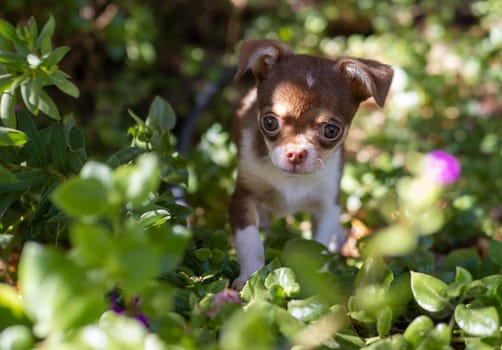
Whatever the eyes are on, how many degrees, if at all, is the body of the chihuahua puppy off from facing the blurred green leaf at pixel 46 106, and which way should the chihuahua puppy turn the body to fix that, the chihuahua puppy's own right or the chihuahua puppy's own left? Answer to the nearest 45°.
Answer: approximately 45° to the chihuahua puppy's own right

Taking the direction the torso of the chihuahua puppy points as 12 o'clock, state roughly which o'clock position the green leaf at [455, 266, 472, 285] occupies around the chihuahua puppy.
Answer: The green leaf is roughly at 11 o'clock from the chihuahua puppy.

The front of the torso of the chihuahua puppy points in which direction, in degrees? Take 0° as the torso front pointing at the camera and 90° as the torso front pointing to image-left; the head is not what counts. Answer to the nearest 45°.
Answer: approximately 0°

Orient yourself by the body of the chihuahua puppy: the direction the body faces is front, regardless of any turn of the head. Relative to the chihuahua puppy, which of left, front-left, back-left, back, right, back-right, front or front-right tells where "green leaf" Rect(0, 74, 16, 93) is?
front-right

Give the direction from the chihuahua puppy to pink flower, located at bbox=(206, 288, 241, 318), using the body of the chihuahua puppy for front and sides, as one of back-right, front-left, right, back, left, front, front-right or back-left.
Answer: front

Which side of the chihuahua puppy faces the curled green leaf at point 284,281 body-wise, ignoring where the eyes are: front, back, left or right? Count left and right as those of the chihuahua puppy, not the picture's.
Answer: front

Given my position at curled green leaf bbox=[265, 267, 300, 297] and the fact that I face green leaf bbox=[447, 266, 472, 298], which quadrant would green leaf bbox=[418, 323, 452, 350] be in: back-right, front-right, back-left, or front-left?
front-right

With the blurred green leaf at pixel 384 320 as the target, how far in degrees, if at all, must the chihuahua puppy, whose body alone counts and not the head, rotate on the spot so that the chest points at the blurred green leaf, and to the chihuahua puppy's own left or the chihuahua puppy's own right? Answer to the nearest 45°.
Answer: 0° — it already faces it

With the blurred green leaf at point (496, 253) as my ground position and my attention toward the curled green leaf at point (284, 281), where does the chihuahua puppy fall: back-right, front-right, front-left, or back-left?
front-right

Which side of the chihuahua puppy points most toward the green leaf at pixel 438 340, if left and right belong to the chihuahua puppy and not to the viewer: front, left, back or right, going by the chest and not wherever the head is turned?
front

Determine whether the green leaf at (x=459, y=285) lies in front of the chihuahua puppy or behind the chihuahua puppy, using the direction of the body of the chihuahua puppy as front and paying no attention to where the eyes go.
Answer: in front

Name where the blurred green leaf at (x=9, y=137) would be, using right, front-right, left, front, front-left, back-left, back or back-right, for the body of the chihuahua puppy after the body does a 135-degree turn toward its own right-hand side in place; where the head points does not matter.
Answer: left

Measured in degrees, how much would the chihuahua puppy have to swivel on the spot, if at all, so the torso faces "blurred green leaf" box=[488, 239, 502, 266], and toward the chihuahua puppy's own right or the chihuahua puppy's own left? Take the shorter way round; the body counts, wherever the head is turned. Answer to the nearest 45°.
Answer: approximately 45° to the chihuahua puppy's own left
